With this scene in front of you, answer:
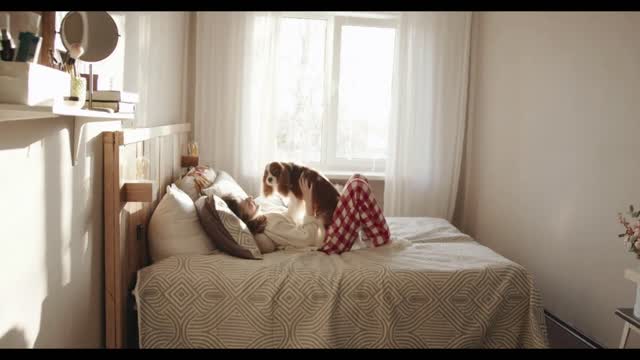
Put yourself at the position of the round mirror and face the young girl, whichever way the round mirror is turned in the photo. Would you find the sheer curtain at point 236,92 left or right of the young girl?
left

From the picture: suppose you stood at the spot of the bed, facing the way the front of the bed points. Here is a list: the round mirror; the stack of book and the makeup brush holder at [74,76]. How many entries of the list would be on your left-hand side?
0

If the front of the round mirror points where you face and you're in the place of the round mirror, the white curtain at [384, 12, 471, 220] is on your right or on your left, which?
on your left

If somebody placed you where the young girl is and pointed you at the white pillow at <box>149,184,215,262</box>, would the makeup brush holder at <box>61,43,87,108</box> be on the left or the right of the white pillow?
left

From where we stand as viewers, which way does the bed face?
facing to the right of the viewer

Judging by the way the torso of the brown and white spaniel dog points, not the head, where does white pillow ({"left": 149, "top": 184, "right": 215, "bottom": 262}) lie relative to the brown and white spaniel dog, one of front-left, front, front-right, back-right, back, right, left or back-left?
front-left

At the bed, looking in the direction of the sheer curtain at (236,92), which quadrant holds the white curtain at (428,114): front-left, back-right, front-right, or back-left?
front-right

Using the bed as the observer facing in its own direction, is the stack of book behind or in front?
behind

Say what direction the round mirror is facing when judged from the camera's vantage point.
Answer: facing the viewer

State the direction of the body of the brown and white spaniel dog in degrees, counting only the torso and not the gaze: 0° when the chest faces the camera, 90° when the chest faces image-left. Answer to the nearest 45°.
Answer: approximately 90°

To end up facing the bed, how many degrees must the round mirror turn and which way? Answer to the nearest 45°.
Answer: approximately 90° to its left

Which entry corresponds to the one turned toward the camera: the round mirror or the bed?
the round mirror

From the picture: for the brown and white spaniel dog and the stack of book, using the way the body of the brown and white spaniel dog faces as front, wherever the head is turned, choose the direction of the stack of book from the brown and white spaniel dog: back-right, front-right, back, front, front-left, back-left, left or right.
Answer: front-left
